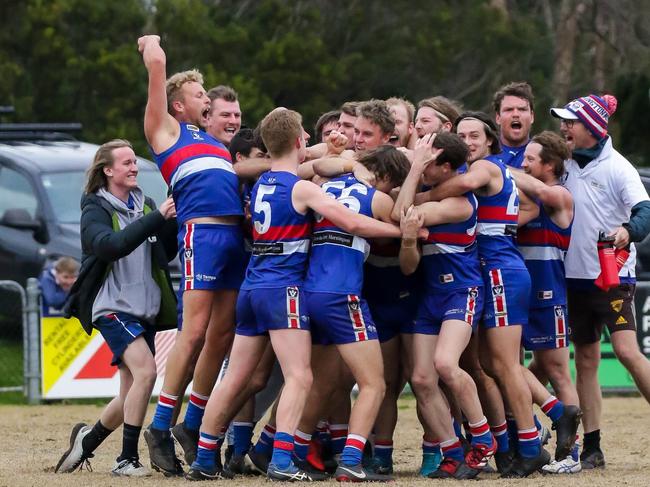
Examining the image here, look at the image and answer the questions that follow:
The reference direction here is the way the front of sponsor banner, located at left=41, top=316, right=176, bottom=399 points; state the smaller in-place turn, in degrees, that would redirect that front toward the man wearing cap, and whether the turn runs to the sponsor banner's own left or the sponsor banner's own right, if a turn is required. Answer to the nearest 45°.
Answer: approximately 45° to the sponsor banner's own left

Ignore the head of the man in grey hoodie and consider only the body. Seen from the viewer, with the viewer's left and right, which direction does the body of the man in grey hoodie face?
facing the viewer and to the right of the viewer

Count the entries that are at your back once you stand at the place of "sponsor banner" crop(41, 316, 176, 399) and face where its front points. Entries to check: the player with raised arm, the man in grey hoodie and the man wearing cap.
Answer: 0

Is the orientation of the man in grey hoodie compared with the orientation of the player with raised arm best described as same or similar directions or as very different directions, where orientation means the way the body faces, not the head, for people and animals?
same or similar directions

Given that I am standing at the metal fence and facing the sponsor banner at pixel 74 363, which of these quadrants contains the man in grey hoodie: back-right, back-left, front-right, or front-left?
front-right

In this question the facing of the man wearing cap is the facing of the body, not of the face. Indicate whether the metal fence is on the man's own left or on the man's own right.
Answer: on the man's own right

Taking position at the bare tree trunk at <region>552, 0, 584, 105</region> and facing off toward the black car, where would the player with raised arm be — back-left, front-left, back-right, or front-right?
front-left

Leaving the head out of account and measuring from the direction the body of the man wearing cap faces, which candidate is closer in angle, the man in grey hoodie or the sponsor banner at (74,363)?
the man in grey hoodie

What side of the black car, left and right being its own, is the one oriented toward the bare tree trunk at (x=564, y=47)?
left

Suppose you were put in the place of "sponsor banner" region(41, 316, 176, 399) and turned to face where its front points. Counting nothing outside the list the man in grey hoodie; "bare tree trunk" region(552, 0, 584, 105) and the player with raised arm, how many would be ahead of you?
2

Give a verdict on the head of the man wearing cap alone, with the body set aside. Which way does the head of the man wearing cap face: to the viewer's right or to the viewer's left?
to the viewer's left

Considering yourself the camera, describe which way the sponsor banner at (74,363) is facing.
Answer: facing the viewer

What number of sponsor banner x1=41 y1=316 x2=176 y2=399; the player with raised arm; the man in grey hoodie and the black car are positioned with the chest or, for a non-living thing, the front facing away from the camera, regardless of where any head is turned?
0

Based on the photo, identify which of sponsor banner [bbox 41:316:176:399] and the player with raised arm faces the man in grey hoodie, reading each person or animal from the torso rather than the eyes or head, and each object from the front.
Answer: the sponsor banner

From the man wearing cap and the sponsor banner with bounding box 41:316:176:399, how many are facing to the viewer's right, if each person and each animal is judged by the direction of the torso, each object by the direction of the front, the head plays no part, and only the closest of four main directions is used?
0
